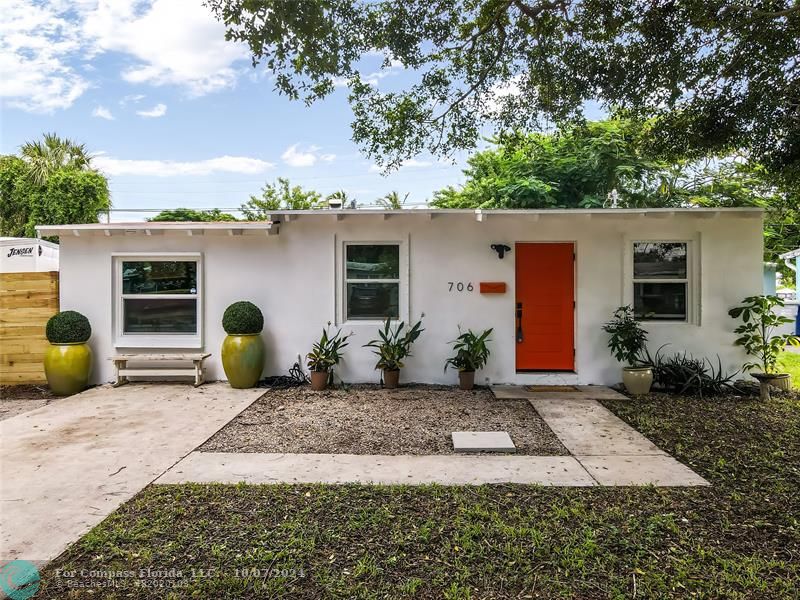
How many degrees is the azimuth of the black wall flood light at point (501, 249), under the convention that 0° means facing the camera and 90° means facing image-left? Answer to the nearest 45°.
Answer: approximately 0°

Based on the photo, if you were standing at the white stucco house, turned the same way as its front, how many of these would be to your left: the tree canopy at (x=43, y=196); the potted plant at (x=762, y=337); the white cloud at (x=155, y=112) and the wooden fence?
1

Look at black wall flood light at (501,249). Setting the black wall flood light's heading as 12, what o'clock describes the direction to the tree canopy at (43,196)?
The tree canopy is roughly at 4 o'clock from the black wall flood light.

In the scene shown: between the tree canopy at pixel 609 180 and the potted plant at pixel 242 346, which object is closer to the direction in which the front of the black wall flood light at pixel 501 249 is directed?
the potted plant

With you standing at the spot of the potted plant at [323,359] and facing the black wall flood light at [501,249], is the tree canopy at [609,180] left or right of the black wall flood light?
left

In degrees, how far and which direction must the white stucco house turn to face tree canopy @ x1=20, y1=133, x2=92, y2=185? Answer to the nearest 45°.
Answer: approximately 135° to its right

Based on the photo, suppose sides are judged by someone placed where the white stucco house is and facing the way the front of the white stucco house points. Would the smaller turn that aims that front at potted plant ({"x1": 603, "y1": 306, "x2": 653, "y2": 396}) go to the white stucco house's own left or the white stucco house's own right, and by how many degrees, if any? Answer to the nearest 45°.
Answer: approximately 90° to the white stucco house's own left

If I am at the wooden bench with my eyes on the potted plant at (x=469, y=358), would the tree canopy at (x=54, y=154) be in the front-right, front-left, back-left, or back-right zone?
back-left

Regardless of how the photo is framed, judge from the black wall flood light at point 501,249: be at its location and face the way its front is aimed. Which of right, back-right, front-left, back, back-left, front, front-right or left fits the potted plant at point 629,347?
left

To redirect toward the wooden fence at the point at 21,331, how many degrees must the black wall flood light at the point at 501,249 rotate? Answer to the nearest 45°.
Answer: approximately 90° to its right

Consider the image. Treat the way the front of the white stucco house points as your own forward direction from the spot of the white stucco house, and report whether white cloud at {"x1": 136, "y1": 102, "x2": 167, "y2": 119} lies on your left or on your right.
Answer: on your right

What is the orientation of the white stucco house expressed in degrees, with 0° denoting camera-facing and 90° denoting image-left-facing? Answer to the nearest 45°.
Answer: approximately 0°

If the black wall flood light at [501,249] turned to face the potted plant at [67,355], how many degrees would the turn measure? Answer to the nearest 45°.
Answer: approximately 90° to its right

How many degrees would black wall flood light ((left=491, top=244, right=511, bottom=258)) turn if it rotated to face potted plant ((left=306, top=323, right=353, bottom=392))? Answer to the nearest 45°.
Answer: approximately 90° to its right
